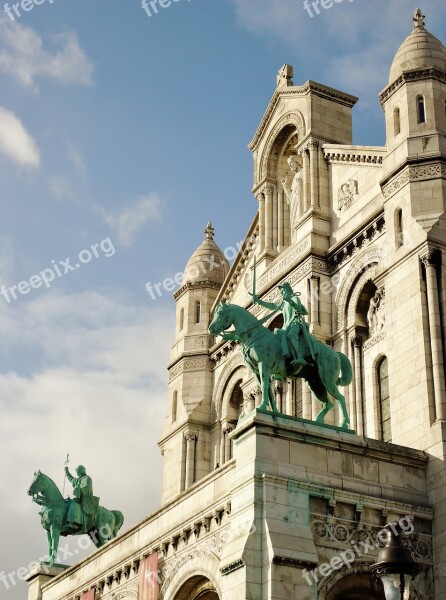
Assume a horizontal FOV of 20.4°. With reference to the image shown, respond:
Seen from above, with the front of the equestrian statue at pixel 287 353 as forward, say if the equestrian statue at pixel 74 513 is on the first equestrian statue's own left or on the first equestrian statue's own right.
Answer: on the first equestrian statue's own right

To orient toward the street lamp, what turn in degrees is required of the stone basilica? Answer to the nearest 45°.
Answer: approximately 45° to its left
